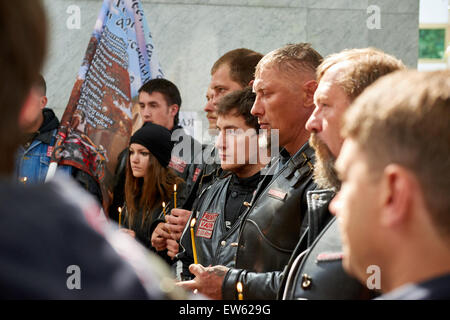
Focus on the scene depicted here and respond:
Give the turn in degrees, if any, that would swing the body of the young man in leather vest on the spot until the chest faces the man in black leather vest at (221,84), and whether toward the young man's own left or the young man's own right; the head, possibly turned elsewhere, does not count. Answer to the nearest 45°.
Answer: approximately 135° to the young man's own right

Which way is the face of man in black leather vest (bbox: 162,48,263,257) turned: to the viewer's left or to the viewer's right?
to the viewer's left

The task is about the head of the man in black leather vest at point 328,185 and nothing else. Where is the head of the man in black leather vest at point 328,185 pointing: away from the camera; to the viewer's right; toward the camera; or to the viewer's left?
to the viewer's left

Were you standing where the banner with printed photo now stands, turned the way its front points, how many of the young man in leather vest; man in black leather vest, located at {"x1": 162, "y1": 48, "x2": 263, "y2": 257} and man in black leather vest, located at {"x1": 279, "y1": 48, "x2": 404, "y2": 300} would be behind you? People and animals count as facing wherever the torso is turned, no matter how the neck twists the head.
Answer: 0

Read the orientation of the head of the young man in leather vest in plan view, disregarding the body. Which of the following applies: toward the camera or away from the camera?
toward the camera

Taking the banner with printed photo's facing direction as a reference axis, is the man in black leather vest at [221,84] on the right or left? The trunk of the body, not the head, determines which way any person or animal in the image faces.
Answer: on its left

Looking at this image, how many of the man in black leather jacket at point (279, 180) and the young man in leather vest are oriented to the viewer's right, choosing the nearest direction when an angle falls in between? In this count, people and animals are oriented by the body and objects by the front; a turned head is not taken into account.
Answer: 0

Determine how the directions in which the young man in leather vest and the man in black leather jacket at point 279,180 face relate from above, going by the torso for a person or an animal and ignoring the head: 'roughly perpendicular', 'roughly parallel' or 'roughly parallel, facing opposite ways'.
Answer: roughly parallel

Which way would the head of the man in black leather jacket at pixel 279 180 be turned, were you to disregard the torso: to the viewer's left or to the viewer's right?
to the viewer's left

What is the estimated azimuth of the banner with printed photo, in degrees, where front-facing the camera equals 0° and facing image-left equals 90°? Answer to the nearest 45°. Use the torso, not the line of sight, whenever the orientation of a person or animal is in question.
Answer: approximately 0°

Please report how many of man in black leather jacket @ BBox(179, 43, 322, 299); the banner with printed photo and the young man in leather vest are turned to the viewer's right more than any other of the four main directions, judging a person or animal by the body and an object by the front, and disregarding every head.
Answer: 0

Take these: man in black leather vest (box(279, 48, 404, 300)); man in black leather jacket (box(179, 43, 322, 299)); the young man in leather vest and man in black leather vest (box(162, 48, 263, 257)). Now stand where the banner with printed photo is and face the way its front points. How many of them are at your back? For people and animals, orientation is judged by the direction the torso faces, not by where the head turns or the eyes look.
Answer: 0

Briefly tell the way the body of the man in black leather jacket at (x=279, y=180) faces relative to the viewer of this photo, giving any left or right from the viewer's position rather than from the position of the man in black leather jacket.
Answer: facing the viewer and to the left of the viewer
